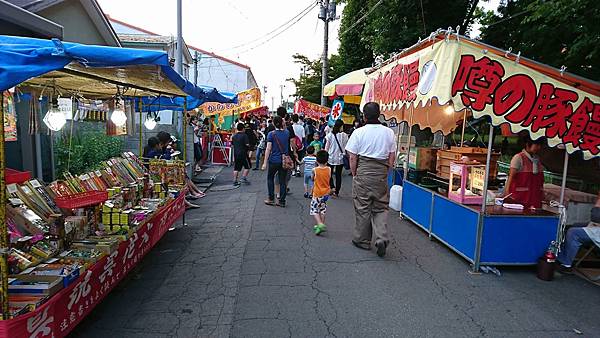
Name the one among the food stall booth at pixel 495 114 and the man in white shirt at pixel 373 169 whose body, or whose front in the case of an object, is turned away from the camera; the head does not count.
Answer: the man in white shirt

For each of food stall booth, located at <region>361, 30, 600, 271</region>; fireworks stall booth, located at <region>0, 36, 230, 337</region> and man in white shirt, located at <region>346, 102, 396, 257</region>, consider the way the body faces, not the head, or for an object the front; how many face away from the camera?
1

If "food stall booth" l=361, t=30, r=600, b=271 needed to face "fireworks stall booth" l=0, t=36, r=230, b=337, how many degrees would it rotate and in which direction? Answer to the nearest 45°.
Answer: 0° — it already faces it

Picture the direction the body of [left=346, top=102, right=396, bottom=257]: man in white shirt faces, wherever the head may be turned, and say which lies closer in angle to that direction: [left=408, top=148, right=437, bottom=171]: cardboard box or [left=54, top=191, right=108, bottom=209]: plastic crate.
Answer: the cardboard box

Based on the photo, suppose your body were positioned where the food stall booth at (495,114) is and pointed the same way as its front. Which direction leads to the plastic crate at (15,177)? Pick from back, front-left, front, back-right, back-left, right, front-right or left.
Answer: front

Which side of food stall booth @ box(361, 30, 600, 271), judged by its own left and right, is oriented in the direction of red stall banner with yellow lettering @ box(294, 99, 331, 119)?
right

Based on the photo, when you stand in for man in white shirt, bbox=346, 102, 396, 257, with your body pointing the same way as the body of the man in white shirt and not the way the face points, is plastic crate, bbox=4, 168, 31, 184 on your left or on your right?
on your left

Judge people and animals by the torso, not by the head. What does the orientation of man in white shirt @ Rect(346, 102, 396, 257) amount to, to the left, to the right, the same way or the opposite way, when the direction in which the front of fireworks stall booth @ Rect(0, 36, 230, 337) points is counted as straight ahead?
to the left

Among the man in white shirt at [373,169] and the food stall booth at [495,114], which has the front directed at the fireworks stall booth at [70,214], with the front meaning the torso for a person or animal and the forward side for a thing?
the food stall booth at [495,114]

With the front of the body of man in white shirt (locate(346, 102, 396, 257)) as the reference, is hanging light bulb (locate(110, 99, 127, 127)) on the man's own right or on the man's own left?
on the man's own left

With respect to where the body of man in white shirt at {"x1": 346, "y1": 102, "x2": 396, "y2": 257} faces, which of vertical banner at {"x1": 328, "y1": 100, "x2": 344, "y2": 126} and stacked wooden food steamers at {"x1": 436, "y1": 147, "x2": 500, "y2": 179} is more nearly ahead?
the vertical banner

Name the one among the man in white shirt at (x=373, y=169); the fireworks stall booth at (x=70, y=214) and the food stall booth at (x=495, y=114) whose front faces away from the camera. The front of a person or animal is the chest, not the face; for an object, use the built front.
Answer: the man in white shirt

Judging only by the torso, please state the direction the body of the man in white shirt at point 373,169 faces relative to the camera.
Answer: away from the camera

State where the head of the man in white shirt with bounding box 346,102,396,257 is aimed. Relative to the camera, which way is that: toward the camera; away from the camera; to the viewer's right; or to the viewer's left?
away from the camera
